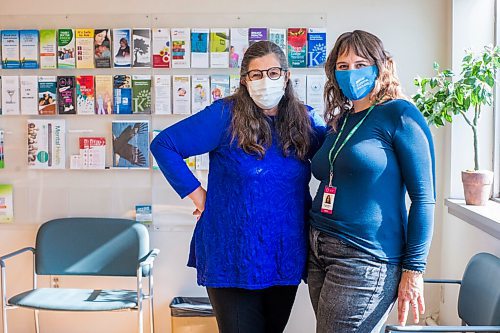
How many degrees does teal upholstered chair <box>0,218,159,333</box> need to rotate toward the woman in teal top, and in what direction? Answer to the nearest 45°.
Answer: approximately 45° to its left

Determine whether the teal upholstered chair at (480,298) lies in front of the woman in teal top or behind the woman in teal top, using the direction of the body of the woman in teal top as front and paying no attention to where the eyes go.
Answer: behind

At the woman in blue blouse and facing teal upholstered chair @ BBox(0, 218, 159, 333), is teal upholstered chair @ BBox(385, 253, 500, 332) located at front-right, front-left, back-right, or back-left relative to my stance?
back-right

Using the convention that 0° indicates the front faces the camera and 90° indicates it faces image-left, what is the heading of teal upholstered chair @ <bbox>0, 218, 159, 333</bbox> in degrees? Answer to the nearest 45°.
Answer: approximately 0°

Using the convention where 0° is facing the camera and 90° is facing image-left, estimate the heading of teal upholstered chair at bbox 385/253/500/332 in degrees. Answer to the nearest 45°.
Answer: approximately 45°

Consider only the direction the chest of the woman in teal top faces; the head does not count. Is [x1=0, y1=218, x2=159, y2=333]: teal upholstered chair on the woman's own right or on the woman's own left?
on the woman's own right

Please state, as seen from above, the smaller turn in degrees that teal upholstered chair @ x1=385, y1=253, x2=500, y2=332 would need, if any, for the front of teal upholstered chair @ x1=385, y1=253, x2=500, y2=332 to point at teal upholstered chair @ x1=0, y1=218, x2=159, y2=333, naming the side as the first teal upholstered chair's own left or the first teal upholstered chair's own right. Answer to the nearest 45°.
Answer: approximately 45° to the first teal upholstered chair's own right

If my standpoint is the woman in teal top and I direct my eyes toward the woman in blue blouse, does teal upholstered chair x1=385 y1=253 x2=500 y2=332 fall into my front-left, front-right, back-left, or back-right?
back-right
